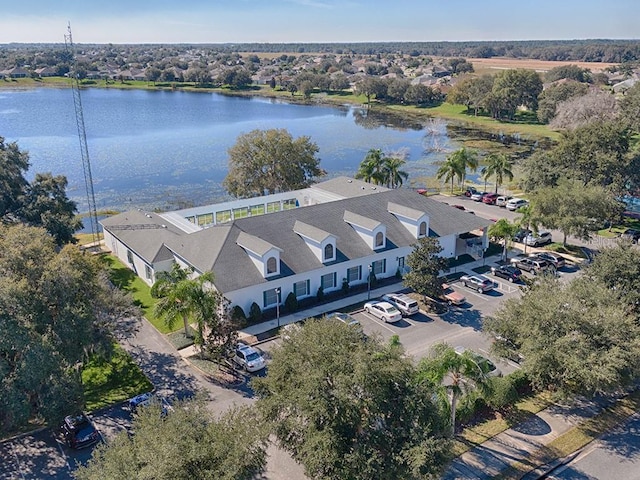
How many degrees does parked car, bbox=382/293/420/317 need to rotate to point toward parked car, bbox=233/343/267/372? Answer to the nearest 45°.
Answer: approximately 90° to its left

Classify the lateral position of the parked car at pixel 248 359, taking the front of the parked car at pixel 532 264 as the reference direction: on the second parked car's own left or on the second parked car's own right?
on the second parked car's own left

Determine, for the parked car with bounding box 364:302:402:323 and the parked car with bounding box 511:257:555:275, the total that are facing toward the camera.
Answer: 0

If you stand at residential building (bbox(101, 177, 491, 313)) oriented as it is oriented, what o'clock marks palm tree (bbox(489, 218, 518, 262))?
The palm tree is roughly at 10 o'clock from the residential building.

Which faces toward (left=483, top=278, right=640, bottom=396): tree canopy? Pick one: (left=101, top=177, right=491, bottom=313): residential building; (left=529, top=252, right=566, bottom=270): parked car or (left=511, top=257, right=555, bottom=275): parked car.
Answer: the residential building

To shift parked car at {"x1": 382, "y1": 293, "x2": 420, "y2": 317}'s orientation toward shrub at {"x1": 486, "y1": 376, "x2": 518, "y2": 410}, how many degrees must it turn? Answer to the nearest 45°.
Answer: approximately 180°

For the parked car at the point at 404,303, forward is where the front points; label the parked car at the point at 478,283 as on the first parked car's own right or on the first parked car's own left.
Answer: on the first parked car's own right

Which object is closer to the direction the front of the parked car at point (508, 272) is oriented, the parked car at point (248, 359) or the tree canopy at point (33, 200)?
the tree canopy

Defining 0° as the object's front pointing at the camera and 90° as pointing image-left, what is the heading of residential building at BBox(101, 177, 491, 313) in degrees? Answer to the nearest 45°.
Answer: approximately 315°

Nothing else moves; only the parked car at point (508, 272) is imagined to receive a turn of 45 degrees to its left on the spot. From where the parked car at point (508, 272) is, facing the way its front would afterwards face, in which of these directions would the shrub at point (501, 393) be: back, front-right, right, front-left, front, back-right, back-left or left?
left

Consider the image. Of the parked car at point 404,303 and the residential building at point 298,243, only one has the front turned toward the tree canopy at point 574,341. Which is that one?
the residential building

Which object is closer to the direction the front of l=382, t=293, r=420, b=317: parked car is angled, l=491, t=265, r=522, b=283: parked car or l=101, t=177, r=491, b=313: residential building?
the residential building

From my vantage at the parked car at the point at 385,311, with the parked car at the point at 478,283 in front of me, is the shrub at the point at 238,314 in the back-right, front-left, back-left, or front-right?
back-left

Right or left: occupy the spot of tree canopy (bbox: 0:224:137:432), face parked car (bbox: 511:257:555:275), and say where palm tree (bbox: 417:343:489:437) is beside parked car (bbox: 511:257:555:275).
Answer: right

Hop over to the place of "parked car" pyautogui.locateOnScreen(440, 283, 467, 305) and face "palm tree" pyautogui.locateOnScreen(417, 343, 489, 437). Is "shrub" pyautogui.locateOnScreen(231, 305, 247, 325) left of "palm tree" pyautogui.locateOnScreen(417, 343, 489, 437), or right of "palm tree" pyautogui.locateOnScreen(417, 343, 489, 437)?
right

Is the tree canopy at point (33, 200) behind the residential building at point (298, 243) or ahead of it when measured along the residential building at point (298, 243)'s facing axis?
behind

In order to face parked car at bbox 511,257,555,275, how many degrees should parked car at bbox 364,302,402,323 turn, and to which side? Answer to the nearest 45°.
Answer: approximately 90° to its right

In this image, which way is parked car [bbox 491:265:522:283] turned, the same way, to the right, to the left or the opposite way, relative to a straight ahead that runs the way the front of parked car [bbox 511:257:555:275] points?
the same way
